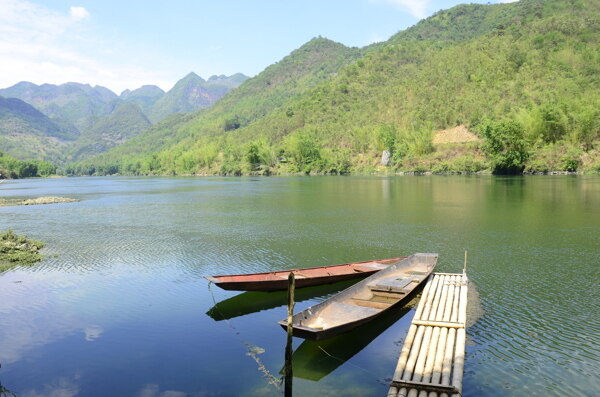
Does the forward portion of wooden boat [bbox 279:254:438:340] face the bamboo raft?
no
